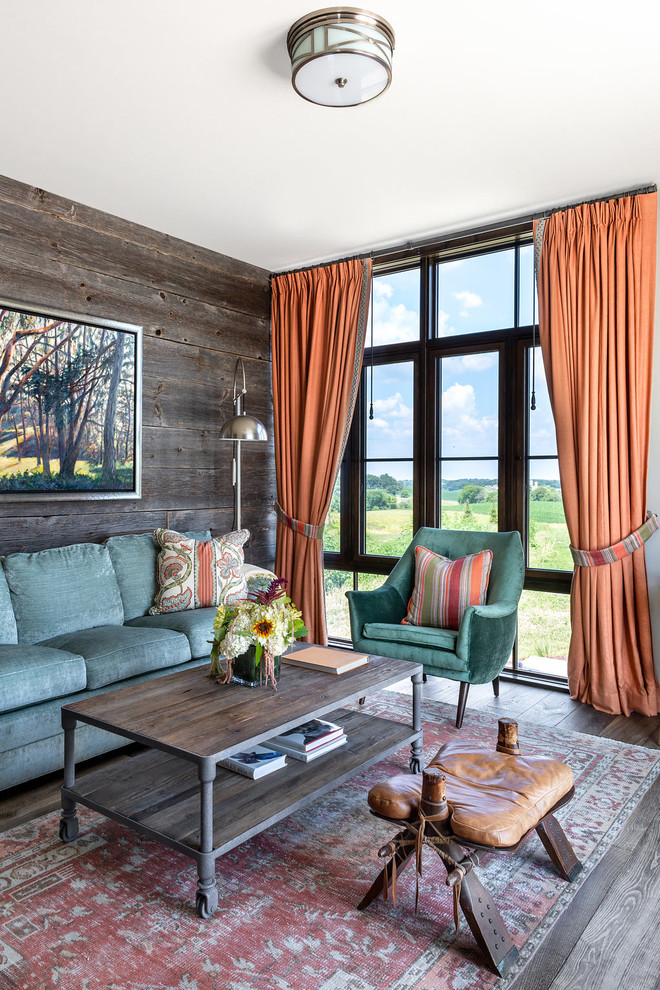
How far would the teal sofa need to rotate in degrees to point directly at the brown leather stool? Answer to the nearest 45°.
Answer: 0° — it already faces it

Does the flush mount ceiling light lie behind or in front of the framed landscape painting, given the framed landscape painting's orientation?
in front

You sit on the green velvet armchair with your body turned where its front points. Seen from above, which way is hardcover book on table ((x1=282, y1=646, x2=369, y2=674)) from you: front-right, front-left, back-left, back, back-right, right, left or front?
front

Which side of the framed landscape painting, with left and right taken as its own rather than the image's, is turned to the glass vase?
front

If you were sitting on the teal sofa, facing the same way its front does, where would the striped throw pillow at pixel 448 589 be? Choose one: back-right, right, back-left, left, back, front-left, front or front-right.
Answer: front-left

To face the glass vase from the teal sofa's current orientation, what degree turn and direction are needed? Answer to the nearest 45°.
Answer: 0° — it already faces it

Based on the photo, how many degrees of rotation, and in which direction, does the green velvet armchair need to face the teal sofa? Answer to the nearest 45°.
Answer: approximately 45° to its right

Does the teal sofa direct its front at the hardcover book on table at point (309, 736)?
yes

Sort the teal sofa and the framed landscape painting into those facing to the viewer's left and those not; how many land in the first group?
0

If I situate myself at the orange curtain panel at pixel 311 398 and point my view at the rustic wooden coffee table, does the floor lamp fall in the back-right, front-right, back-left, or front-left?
front-right

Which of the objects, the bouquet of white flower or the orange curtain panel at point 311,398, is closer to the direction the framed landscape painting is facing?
the bouquet of white flower

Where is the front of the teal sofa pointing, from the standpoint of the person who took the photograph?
facing the viewer and to the right of the viewer

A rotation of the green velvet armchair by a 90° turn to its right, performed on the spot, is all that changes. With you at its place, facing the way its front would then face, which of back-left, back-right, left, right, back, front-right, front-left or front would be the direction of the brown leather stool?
back-left

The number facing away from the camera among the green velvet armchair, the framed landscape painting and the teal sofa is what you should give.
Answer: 0
